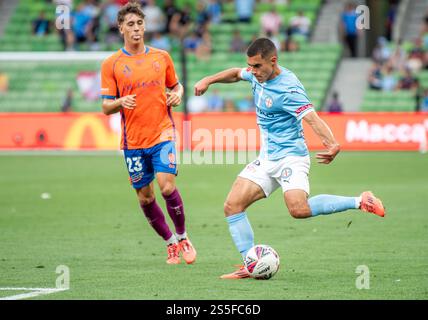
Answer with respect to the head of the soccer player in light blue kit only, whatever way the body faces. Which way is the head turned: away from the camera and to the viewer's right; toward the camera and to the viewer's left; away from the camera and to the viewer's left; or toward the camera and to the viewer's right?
toward the camera and to the viewer's left

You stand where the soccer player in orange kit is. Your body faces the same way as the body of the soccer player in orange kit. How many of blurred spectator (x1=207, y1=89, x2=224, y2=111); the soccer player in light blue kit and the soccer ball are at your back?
1

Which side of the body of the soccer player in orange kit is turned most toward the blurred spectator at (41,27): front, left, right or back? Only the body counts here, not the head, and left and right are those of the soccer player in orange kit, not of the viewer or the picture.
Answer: back

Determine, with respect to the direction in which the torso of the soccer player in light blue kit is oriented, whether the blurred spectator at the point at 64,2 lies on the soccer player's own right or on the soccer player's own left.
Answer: on the soccer player's own right

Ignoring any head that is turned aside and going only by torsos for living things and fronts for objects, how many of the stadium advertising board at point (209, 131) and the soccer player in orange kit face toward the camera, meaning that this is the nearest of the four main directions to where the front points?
2

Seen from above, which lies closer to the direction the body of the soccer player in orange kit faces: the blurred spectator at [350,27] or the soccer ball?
the soccer ball

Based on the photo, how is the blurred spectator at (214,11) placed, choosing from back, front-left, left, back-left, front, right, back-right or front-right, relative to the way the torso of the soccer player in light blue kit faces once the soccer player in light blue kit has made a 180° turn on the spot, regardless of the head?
front-left

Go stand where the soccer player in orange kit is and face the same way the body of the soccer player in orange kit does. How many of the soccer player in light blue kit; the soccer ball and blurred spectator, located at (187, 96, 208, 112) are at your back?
1

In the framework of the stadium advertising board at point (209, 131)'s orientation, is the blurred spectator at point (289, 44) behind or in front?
behind

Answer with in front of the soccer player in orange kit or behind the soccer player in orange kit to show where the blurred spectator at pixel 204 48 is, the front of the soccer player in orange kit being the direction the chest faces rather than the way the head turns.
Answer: behind

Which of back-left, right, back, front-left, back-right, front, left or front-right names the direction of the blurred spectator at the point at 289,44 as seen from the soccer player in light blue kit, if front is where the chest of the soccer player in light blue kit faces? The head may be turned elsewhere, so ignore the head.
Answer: back-right
